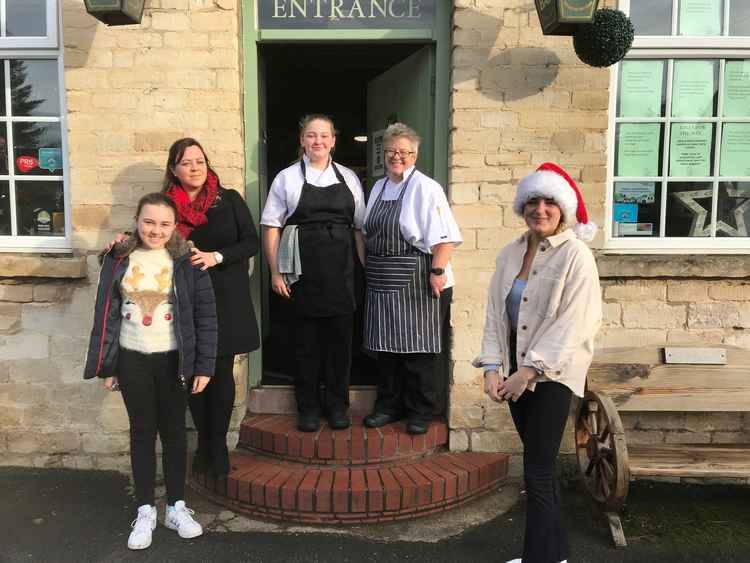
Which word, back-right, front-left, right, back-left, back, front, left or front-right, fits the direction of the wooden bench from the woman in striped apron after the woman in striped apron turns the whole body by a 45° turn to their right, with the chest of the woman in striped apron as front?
back

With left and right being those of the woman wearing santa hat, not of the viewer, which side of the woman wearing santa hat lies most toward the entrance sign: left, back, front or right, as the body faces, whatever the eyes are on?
right

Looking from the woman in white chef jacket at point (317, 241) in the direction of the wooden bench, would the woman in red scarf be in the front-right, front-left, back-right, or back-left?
back-right

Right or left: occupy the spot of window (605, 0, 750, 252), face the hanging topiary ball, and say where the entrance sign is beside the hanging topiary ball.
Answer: right
